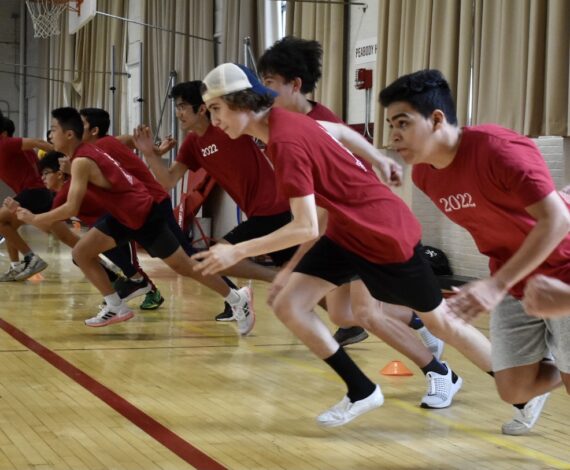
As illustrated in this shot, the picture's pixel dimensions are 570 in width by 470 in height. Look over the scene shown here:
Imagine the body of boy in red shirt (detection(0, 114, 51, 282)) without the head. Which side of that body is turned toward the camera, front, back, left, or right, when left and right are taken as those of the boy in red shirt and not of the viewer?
left

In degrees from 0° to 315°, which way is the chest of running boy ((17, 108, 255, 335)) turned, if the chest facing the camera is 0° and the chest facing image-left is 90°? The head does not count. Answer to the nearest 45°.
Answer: approximately 90°

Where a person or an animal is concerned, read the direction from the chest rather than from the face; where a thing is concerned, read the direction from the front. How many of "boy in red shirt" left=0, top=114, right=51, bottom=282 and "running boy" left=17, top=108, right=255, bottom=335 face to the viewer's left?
2

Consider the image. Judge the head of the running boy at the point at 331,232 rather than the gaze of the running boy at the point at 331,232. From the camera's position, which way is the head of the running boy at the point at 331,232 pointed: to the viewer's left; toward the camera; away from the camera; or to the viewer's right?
to the viewer's left

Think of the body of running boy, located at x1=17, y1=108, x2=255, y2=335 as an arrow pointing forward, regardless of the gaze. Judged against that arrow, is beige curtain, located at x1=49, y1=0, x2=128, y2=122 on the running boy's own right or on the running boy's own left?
on the running boy's own right

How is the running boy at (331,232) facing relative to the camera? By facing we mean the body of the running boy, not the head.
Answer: to the viewer's left

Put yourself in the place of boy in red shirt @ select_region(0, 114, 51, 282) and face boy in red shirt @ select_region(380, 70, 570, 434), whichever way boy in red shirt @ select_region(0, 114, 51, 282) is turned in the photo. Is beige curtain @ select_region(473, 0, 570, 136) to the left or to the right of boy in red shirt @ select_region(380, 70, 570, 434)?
left
